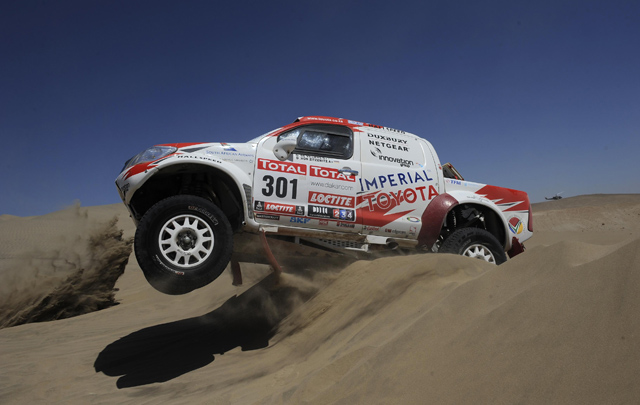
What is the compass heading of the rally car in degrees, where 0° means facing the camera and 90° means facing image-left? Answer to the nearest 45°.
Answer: approximately 90°
